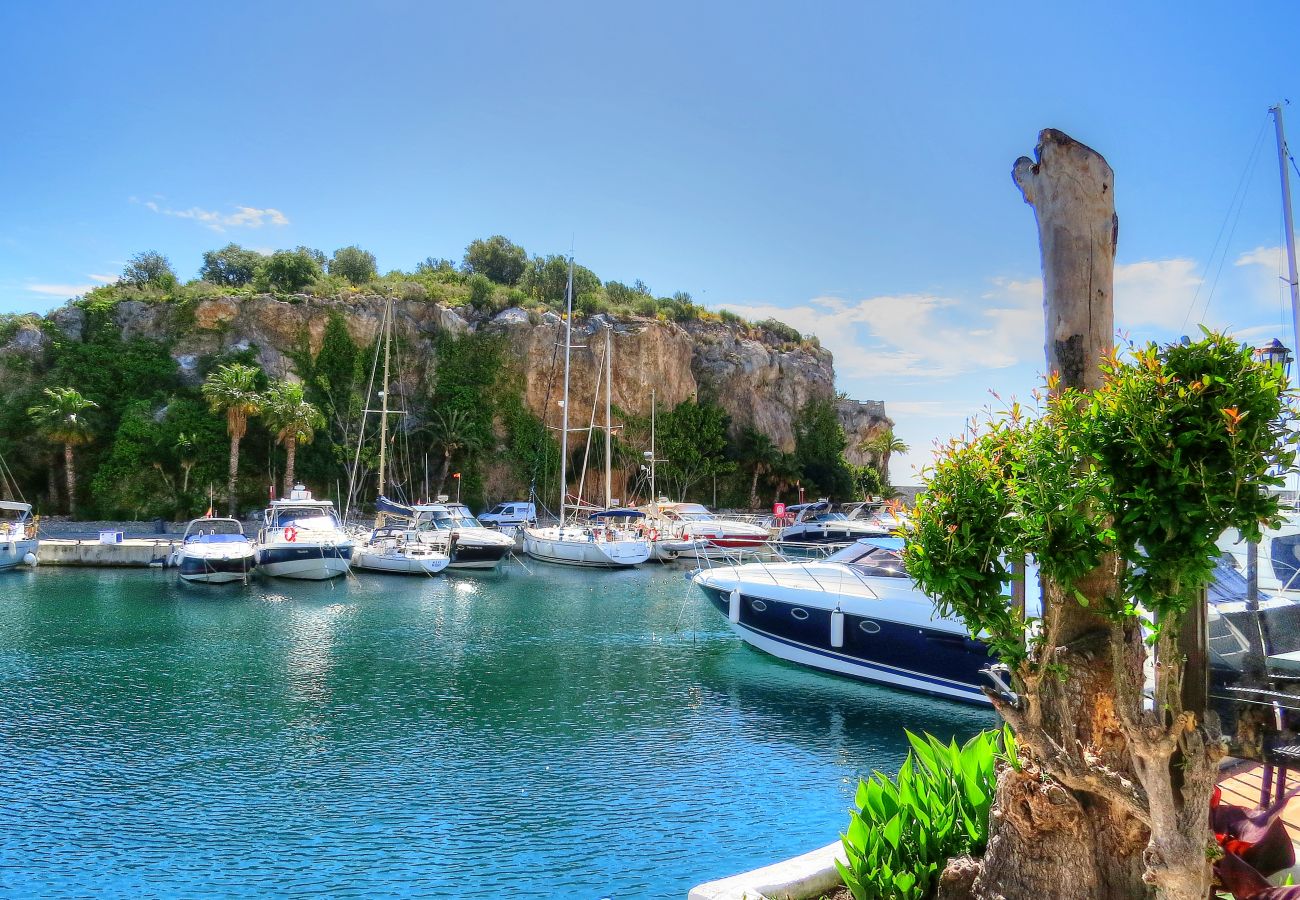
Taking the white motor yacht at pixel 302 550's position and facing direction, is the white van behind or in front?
behind

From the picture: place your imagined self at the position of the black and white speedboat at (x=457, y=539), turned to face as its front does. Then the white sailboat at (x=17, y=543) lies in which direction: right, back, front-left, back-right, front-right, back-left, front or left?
back-right

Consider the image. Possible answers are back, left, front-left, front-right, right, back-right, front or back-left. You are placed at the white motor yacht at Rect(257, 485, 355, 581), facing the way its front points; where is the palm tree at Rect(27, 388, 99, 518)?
back-right

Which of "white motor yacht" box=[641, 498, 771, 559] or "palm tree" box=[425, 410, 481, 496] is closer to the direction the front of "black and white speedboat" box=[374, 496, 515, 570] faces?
the white motor yacht

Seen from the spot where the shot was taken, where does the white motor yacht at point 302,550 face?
facing the viewer

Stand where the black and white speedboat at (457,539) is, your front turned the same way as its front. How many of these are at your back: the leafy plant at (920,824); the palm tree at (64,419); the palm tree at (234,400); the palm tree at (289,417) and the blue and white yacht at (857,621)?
3

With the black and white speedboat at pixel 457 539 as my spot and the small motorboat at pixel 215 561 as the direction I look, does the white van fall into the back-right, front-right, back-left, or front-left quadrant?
back-right

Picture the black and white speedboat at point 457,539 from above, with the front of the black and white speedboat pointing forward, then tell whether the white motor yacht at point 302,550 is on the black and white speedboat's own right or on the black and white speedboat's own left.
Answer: on the black and white speedboat's own right

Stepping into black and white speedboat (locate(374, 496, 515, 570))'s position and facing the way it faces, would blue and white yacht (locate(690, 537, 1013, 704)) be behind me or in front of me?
in front

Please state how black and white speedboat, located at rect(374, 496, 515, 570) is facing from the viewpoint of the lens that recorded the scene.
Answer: facing the viewer and to the right of the viewer

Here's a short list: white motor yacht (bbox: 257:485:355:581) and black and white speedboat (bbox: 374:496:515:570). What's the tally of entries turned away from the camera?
0

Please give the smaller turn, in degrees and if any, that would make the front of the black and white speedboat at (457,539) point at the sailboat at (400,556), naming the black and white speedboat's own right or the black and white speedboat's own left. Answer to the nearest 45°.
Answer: approximately 90° to the black and white speedboat's own right

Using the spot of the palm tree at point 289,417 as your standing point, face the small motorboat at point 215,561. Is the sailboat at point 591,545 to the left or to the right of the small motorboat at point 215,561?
left

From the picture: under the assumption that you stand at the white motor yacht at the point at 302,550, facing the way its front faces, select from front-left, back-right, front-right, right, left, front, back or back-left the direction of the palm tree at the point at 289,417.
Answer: back
